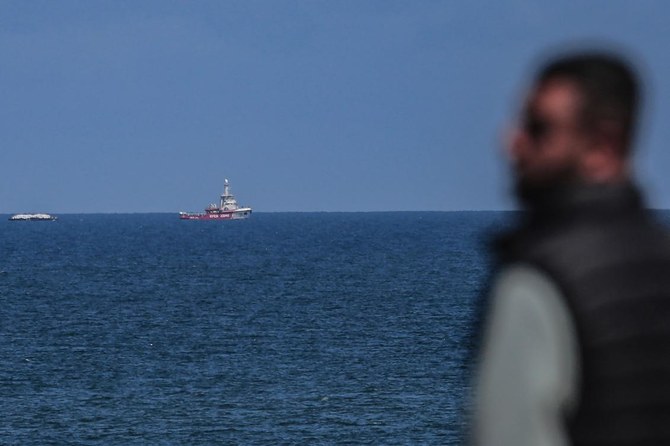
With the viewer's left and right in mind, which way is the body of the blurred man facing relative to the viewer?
facing away from the viewer and to the left of the viewer
